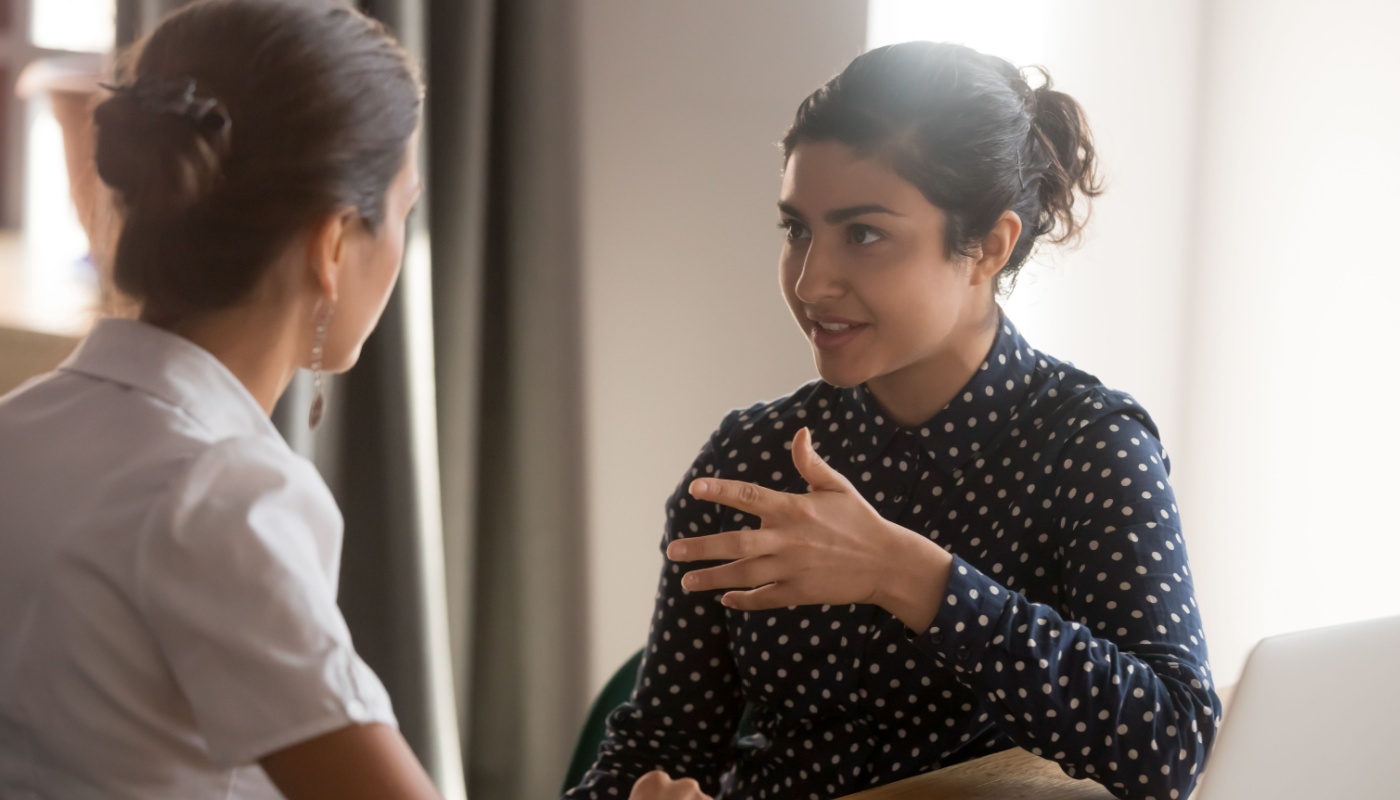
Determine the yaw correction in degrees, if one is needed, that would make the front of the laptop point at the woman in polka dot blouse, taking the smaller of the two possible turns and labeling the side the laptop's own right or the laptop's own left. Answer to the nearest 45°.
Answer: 0° — it already faces them

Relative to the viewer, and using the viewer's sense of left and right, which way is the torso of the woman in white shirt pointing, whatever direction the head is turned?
facing away from the viewer and to the right of the viewer

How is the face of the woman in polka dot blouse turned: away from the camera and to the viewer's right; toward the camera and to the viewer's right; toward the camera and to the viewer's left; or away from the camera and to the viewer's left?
toward the camera and to the viewer's left

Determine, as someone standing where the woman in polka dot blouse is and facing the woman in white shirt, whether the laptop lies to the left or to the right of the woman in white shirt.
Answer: left

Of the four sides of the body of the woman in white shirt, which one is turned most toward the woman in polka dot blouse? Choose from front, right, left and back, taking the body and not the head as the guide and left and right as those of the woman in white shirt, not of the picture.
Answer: front

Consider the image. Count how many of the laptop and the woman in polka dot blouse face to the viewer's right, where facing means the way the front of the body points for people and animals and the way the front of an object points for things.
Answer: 0

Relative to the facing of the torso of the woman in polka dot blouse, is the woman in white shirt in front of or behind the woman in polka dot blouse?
in front

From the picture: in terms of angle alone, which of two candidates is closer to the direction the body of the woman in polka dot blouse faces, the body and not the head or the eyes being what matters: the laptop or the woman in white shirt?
the woman in white shirt

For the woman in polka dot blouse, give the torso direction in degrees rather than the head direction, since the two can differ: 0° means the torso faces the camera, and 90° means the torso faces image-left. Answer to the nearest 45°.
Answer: approximately 45°

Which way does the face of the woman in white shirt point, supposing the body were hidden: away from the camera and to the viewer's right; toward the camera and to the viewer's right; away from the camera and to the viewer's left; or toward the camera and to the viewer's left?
away from the camera and to the viewer's right

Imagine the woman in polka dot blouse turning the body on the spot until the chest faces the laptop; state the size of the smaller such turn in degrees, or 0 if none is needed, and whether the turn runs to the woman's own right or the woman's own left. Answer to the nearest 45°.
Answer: approximately 45° to the woman's own left
